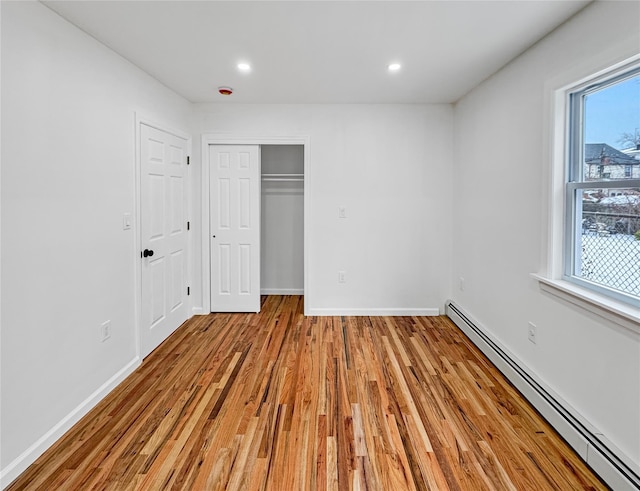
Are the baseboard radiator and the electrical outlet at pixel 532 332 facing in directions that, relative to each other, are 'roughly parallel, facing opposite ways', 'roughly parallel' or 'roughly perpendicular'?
roughly parallel

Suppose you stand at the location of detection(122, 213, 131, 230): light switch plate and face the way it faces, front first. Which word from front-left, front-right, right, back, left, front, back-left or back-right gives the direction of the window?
front

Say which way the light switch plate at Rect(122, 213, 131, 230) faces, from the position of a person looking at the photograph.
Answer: facing the viewer and to the right of the viewer

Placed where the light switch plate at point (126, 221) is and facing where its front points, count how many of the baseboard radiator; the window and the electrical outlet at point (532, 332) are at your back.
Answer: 0

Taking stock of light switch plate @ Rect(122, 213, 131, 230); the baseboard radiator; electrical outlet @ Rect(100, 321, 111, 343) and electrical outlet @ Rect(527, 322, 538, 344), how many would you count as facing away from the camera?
0

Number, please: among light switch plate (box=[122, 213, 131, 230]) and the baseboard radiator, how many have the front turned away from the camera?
0

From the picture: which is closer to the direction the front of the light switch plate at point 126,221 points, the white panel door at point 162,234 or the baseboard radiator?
the baseboard radiator

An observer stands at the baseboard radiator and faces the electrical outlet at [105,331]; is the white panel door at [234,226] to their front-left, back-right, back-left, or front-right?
front-right

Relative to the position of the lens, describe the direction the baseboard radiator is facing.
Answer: facing the viewer and to the left of the viewer

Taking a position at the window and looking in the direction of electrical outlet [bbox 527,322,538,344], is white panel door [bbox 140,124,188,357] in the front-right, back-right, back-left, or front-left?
front-left

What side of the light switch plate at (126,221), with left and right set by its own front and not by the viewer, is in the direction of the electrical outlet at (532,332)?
front

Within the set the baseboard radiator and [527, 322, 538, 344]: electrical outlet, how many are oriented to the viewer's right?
0

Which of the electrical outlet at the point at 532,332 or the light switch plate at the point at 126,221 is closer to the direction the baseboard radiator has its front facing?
the light switch plate

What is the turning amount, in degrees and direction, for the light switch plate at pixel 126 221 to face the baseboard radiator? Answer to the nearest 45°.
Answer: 0° — it already faces it

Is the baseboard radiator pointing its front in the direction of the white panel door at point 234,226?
no

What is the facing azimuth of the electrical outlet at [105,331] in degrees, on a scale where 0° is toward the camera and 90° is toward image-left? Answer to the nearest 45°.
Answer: approximately 315°
